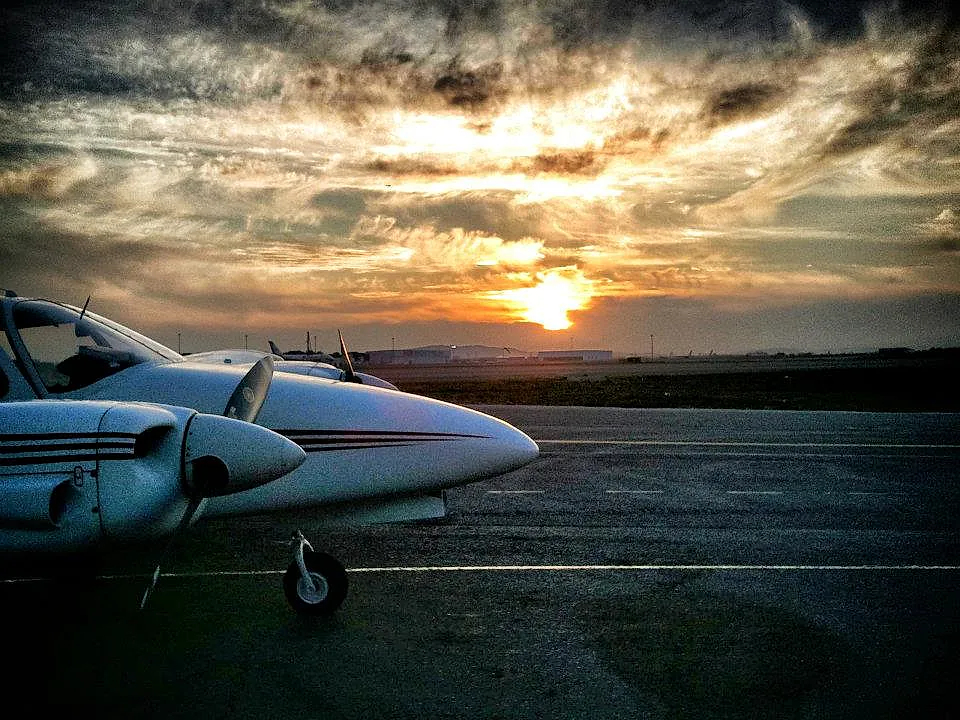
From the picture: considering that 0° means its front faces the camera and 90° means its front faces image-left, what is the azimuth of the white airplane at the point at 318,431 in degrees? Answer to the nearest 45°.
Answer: approximately 270°
